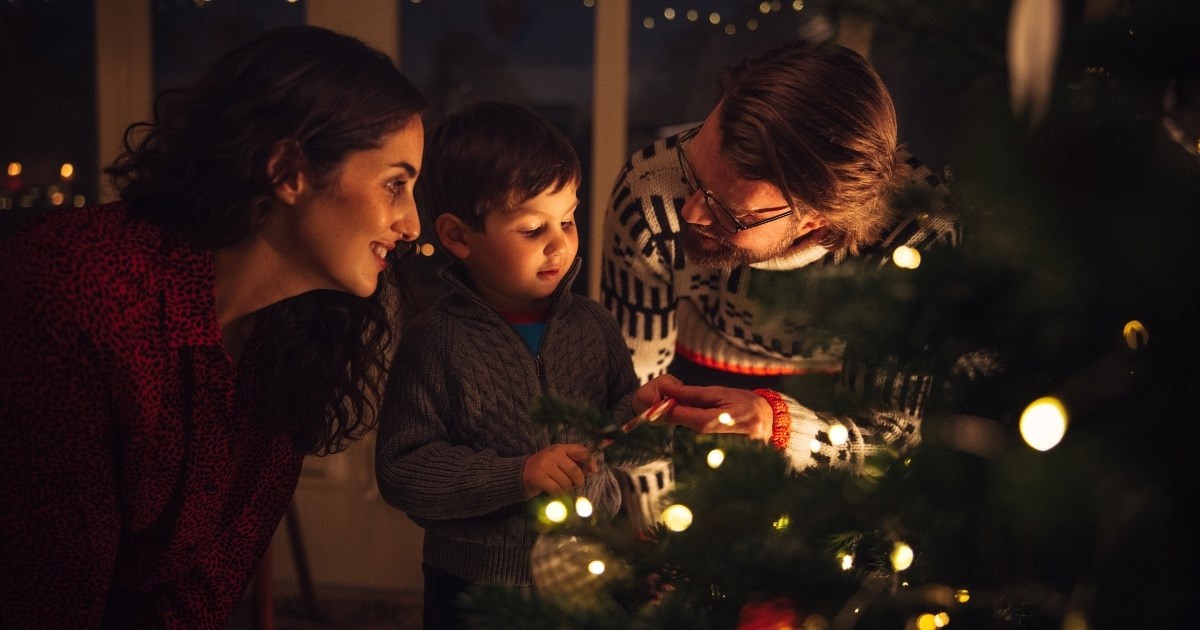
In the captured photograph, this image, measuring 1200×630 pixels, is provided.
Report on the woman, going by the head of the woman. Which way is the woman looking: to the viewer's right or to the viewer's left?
to the viewer's right

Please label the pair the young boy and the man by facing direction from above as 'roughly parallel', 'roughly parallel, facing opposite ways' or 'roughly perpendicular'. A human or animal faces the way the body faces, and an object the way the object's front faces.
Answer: roughly perpendicular

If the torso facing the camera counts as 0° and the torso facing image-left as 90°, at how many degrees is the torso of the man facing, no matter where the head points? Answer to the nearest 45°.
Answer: approximately 45°

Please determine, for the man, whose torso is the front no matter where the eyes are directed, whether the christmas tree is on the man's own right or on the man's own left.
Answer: on the man's own left
